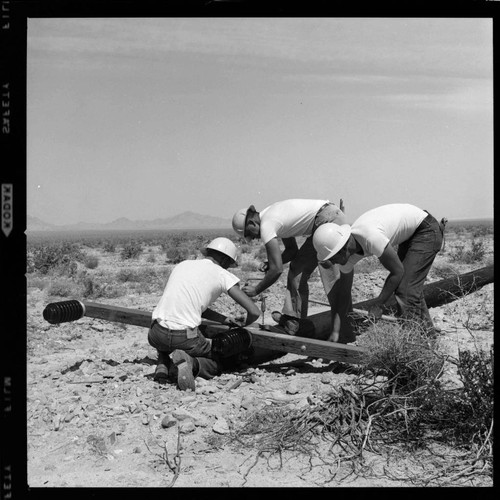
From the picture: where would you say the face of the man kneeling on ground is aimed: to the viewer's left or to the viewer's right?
to the viewer's right

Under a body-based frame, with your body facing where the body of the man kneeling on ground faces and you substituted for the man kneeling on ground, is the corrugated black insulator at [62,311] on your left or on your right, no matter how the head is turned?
on your left

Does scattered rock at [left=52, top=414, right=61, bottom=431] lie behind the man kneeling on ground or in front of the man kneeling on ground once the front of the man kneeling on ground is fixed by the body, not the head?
behind

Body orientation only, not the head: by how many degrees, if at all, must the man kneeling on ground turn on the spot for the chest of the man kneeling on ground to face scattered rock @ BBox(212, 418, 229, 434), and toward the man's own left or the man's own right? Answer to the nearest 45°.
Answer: approximately 135° to the man's own right

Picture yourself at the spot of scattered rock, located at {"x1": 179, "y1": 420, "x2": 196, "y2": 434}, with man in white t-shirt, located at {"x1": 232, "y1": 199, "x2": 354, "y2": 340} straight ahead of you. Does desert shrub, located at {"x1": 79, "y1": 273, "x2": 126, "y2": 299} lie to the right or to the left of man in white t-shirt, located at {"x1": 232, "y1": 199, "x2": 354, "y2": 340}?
left

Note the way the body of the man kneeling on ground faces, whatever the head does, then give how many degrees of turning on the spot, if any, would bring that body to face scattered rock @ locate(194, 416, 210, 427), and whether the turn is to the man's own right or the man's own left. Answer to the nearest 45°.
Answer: approximately 135° to the man's own right

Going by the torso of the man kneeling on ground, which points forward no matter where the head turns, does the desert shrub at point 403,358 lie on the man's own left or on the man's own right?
on the man's own right

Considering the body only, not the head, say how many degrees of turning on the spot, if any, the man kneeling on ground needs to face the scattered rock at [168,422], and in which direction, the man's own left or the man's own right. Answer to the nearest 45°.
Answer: approximately 135° to the man's own right

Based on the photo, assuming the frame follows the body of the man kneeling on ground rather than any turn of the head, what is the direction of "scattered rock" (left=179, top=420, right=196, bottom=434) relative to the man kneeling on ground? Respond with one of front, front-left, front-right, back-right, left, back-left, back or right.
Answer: back-right

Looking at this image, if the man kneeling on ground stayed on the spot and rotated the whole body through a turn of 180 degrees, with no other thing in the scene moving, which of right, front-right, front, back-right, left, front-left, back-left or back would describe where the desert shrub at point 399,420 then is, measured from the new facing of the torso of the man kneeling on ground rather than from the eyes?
left

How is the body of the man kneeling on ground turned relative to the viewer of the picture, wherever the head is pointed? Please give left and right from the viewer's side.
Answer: facing away from the viewer and to the right of the viewer

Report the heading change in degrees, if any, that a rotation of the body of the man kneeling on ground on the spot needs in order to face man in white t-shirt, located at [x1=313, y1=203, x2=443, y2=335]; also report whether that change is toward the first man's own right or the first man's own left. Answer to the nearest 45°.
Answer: approximately 45° to the first man's own right
